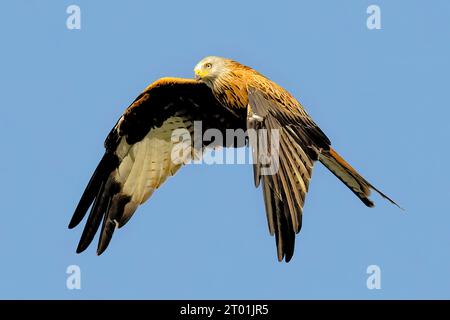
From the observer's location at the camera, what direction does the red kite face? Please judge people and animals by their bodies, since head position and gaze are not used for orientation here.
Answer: facing the viewer and to the left of the viewer
